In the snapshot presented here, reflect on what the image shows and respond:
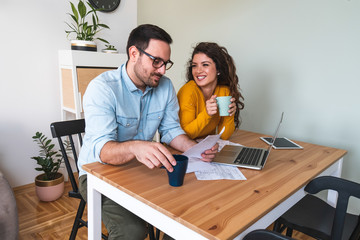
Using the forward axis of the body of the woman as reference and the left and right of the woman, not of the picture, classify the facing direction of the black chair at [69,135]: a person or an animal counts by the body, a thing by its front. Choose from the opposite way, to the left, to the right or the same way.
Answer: to the left

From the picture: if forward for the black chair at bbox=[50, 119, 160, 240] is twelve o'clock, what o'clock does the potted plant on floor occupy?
The potted plant on floor is roughly at 7 o'clock from the black chair.

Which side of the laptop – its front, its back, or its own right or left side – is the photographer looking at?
left

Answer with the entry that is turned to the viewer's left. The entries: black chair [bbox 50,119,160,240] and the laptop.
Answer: the laptop

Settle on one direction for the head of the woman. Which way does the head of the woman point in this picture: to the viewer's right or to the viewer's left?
to the viewer's left

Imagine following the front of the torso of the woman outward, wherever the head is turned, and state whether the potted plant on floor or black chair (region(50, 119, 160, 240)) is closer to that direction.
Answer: the black chair

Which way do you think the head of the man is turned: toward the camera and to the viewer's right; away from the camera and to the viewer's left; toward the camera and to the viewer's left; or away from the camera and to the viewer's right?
toward the camera and to the viewer's right

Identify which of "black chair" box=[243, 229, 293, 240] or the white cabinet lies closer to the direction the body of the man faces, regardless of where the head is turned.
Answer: the black chair

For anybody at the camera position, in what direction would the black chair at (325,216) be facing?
facing away from the viewer and to the left of the viewer

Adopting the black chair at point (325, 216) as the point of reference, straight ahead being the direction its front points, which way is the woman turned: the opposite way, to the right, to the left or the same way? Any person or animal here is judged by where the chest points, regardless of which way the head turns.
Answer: the opposite way
